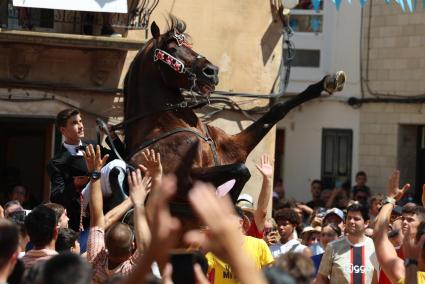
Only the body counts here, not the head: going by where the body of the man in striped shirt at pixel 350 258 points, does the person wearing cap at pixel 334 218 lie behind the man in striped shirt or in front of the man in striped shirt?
behind

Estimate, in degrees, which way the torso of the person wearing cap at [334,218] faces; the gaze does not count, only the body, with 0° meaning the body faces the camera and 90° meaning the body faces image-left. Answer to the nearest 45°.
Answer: approximately 45°

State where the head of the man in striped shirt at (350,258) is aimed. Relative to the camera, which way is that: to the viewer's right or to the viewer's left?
to the viewer's left

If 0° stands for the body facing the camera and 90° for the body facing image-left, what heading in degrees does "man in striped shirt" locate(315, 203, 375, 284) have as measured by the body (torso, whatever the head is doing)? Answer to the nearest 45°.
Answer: approximately 315°

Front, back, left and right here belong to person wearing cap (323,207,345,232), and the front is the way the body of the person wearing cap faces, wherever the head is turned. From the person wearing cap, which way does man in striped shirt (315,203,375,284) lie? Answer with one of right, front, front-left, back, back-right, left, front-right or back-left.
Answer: front-left
